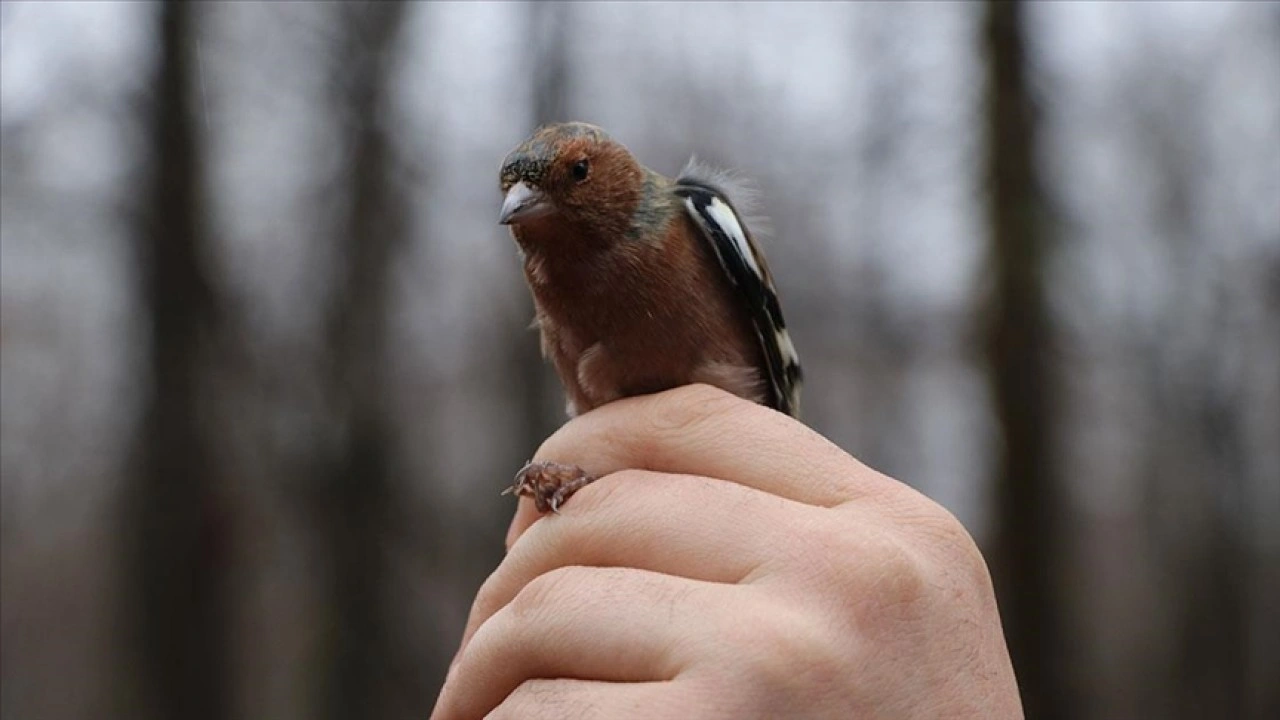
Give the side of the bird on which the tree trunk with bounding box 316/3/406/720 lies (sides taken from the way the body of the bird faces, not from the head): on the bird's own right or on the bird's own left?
on the bird's own right

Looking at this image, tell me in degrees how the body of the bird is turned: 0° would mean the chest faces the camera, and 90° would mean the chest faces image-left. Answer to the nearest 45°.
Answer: approximately 45°

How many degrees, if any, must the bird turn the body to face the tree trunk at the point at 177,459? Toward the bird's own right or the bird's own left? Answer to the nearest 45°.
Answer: approximately 90° to the bird's own right

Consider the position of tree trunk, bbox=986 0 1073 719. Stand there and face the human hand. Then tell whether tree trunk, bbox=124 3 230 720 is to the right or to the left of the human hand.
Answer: right

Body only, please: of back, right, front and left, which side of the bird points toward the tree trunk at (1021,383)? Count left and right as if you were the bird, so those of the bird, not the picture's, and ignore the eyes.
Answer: back
